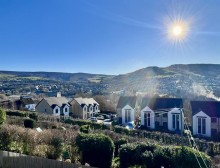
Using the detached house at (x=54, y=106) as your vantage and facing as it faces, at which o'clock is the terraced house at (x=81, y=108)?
the terraced house at (x=81, y=108) is roughly at 10 o'clock from the detached house at (x=54, y=106).

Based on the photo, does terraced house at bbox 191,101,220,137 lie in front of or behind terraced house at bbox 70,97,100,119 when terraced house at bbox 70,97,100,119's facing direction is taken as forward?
in front

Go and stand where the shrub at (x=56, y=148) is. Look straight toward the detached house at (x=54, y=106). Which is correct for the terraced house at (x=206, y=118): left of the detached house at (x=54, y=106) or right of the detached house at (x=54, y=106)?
right

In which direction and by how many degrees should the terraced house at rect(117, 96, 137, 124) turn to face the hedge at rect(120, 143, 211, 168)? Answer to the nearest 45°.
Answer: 0° — it already faces it

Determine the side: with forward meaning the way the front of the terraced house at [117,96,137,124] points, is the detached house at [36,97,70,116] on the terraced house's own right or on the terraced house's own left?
on the terraced house's own right

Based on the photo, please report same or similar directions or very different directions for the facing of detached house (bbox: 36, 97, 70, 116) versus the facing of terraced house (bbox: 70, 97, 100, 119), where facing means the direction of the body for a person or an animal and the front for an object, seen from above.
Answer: same or similar directions

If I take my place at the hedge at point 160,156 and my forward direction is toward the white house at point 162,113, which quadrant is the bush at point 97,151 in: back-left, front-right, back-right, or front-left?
front-left

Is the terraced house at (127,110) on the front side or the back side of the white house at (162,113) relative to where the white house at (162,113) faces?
on the back side

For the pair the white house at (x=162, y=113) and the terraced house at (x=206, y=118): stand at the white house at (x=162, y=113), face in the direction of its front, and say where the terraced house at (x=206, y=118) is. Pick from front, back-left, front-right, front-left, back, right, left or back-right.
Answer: front-left

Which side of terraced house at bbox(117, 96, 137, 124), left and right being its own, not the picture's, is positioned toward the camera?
front

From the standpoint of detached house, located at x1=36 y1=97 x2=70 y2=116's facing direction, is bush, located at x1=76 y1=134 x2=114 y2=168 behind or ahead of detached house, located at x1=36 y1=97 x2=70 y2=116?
ahead

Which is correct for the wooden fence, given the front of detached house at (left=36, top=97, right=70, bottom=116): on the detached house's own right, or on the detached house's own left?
on the detached house's own right

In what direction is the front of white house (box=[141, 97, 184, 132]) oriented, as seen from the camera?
facing the viewer

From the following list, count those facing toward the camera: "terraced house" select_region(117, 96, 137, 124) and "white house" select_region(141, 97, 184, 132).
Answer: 2
